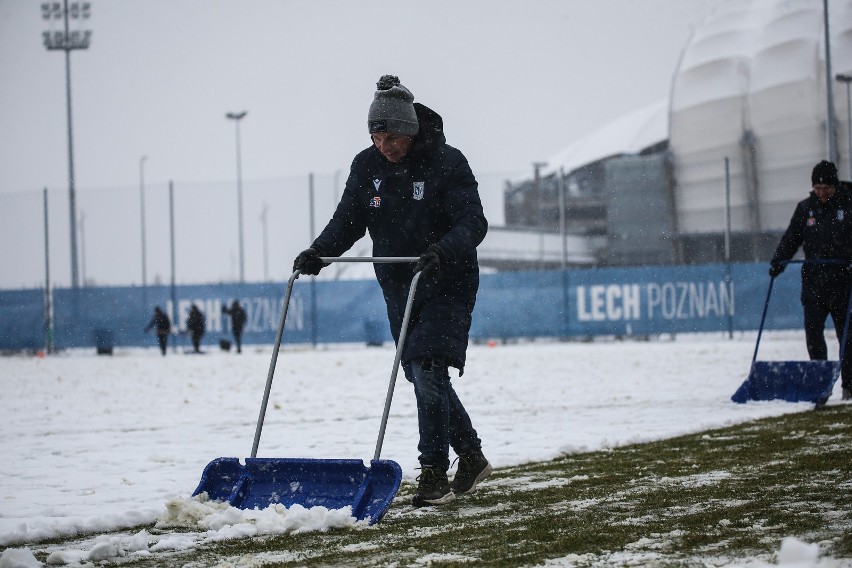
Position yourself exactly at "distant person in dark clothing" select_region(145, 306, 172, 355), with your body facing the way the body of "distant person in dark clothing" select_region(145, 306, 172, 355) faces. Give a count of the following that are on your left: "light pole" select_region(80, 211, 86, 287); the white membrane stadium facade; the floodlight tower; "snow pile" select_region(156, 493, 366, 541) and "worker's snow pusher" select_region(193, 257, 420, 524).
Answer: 2

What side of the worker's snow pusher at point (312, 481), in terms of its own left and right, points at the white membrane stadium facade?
back

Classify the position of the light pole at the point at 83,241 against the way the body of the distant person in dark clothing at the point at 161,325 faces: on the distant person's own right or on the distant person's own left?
on the distant person's own right

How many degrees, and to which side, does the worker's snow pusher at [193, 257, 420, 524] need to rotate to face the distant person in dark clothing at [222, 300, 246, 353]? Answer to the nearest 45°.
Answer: approximately 135° to its right

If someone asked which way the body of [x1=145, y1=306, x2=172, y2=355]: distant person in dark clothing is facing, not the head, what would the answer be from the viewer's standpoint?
to the viewer's left

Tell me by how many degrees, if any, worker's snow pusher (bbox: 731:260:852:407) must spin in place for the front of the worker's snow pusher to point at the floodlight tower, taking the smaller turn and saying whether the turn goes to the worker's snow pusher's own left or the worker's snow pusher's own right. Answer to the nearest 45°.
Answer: approximately 90° to the worker's snow pusher's own right
